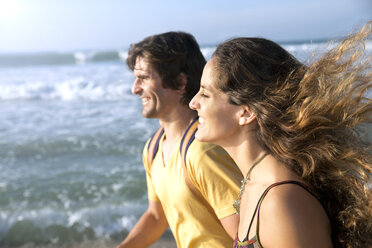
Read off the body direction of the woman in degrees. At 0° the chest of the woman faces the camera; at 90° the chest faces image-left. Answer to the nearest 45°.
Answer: approximately 90°

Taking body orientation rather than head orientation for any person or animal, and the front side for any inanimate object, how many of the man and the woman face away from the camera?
0

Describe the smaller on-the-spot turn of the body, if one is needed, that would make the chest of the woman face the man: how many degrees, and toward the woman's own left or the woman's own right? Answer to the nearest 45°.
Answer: approximately 45° to the woman's own right

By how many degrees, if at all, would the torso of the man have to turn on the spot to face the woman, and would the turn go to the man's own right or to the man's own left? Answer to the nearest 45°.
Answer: approximately 90° to the man's own left

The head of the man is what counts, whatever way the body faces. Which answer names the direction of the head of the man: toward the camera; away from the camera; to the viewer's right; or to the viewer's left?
to the viewer's left

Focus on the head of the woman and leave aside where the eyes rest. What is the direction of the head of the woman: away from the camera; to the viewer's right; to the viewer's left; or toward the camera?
to the viewer's left
